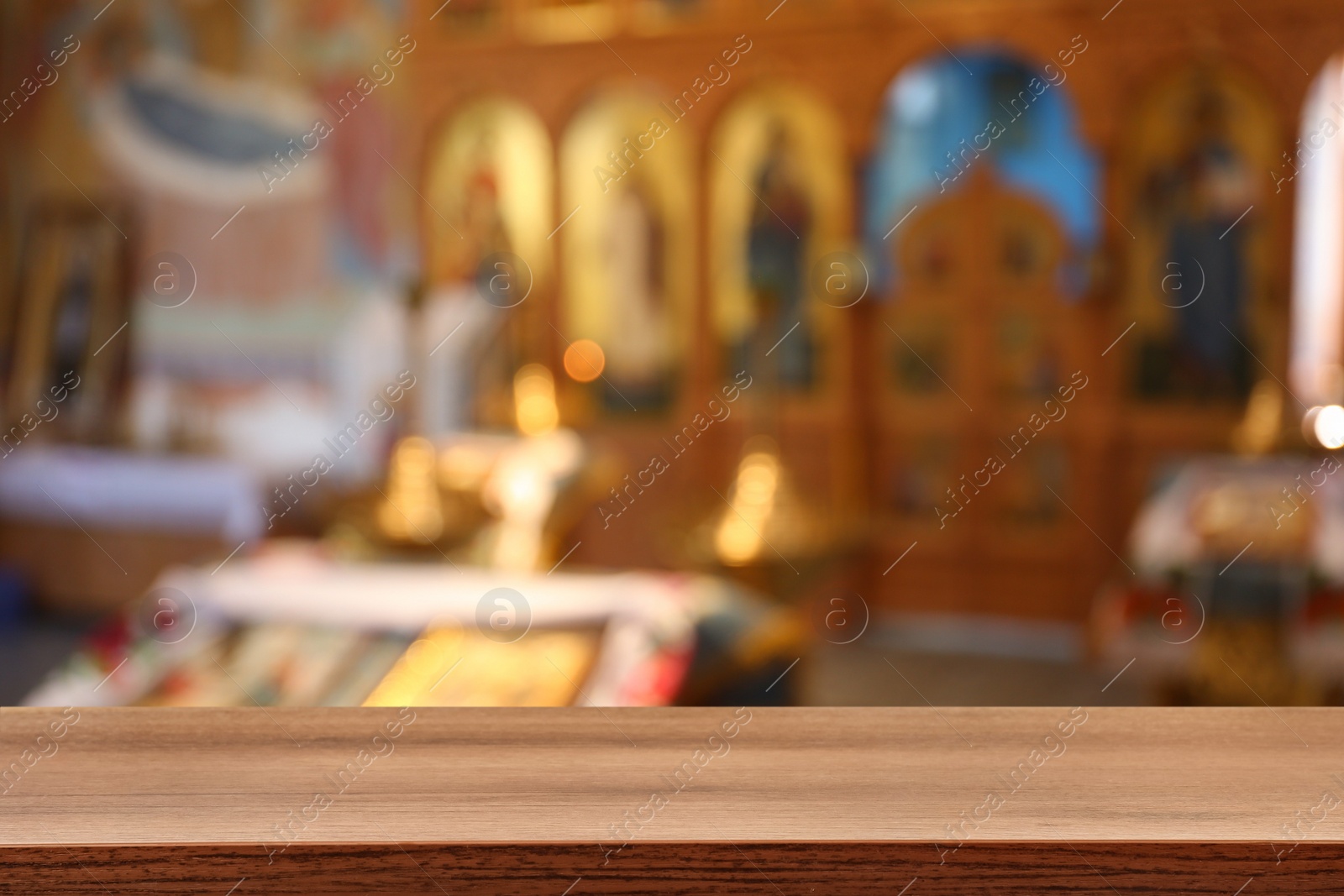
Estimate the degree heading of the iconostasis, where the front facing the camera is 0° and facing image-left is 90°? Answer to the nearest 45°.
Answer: approximately 0°
